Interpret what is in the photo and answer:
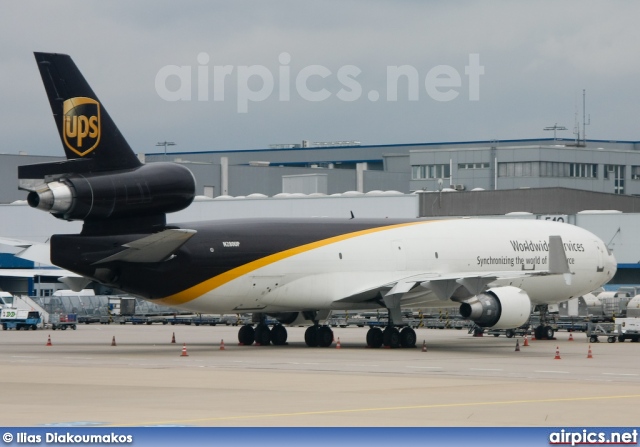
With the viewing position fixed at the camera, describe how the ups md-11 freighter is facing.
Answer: facing away from the viewer and to the right of the viewer
